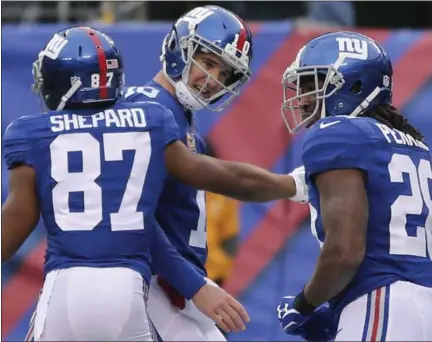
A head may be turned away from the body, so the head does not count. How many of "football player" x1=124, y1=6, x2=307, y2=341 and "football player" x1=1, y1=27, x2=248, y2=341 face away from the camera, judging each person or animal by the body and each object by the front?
1

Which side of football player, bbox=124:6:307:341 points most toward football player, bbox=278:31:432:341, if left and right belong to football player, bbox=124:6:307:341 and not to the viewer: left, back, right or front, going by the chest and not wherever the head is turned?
front

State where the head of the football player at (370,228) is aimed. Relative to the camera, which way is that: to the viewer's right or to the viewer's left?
to the viewer's left

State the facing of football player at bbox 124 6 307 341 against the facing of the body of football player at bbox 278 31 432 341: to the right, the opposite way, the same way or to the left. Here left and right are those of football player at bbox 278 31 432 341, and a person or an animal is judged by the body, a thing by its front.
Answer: the opposite way

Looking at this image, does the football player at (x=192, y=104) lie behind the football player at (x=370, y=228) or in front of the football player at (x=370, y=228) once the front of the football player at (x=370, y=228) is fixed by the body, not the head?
in front

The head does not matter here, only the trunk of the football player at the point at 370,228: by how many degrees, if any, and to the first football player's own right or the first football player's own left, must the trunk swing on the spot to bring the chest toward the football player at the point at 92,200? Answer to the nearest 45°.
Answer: approximately 45° to the first football player's own left

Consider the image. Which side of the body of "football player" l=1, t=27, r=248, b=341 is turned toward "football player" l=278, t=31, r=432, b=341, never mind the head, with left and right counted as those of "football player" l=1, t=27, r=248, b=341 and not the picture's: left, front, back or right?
right

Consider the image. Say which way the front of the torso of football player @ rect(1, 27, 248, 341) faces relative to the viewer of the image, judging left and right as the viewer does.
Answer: facing away from the viewer

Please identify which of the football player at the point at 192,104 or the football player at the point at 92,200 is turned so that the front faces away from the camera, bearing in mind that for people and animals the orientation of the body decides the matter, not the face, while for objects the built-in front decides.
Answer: the football player at the point at 92,200

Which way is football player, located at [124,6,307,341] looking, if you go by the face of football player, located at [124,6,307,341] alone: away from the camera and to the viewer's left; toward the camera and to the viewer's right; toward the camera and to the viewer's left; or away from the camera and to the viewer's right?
toward the camera and to the viewer's right
